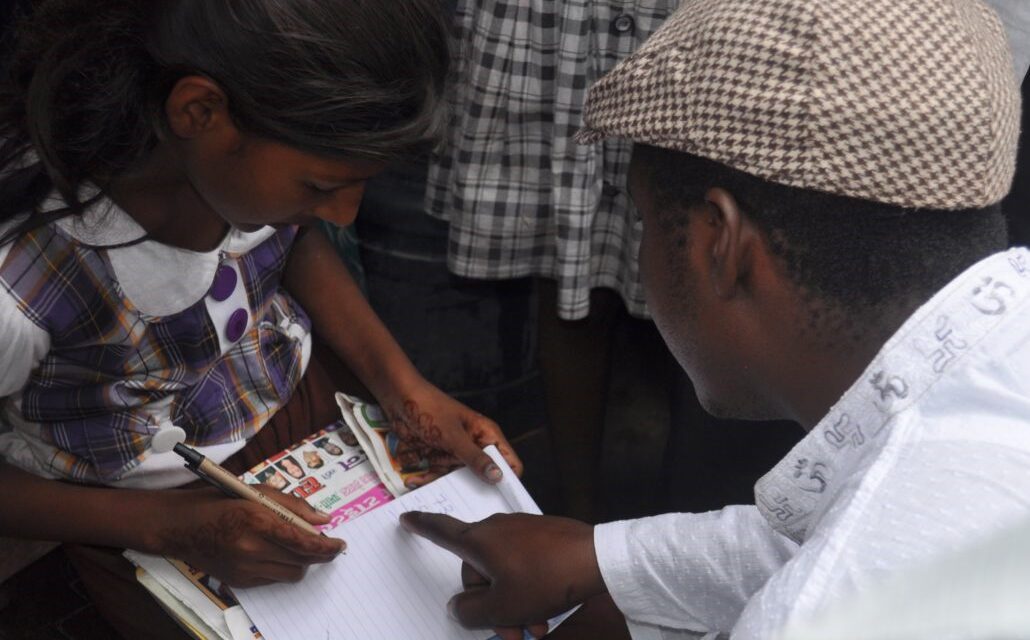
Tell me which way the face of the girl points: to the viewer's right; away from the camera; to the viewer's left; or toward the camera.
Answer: to the viewer's right

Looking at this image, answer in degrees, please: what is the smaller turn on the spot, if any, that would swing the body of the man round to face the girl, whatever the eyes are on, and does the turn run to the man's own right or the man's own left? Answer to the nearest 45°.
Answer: approximately 45° to the man's own left

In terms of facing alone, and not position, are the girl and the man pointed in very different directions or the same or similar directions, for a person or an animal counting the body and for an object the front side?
very different directions

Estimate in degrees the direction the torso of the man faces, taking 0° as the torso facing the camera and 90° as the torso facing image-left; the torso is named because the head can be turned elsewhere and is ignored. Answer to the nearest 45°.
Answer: approximately 135°

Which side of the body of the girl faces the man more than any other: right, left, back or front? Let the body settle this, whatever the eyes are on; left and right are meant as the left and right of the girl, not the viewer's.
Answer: front

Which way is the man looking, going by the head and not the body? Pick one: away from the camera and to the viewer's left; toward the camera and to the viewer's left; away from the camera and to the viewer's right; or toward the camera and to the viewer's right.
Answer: away from the camera and to the viewer's left
